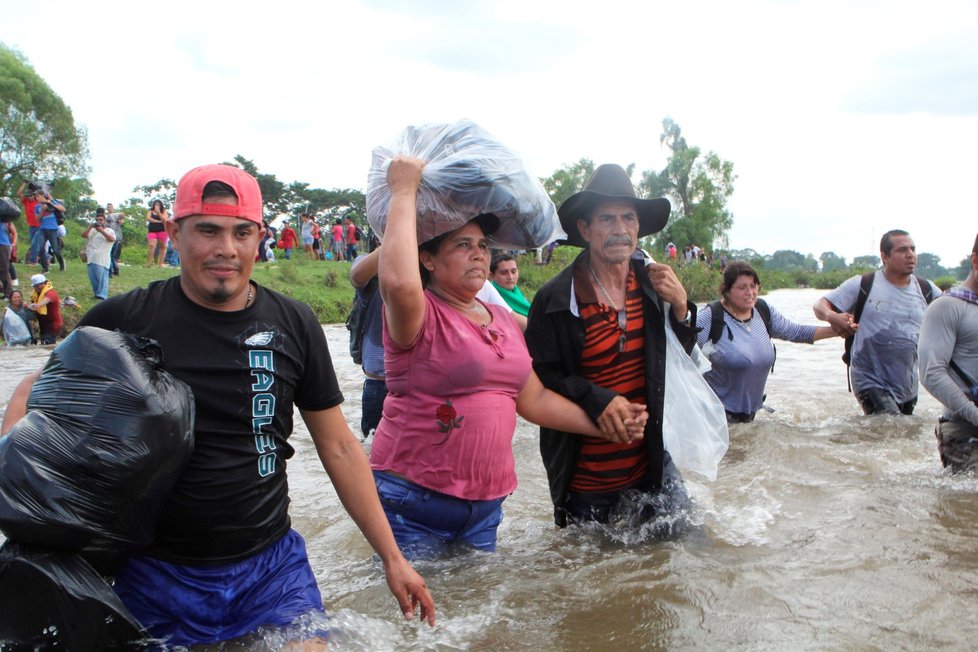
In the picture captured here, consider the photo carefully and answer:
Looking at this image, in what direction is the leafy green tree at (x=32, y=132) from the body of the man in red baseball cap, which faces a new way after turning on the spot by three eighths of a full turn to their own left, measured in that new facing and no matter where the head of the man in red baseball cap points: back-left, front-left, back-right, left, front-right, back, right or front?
front-left

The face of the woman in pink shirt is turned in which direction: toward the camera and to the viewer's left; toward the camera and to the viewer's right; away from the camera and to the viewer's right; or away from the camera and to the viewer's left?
toward the camera and to the viewer's right

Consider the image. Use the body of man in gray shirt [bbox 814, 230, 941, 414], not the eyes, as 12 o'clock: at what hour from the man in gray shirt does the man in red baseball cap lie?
The man in red baseball cap is roughly at 2 o'clock from the man in gray shirt.

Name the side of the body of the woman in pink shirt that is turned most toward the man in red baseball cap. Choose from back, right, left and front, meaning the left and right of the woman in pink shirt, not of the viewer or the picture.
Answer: right

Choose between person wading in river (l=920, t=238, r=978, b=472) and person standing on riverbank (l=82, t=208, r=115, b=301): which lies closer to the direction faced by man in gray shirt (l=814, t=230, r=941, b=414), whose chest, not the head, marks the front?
the person wading in river

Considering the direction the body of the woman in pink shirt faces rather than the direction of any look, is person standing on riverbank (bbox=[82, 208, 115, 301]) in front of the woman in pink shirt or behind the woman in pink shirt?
behind

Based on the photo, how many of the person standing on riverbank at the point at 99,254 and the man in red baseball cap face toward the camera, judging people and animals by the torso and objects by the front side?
2
